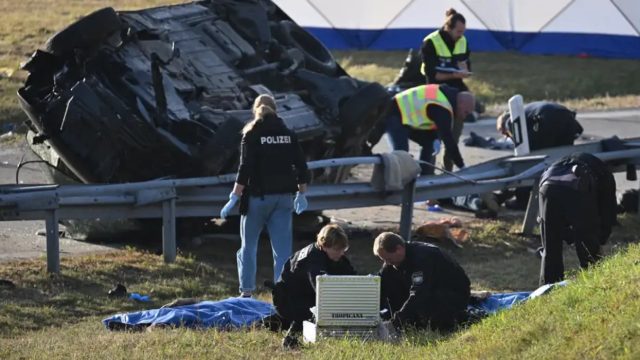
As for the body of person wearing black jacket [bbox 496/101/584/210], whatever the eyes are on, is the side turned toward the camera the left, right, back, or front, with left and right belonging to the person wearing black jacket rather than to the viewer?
left

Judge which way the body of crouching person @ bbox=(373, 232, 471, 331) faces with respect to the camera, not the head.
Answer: to the viewer's left

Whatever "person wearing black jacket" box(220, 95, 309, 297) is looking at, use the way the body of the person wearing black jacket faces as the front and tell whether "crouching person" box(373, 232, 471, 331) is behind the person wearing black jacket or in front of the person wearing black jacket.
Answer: behind

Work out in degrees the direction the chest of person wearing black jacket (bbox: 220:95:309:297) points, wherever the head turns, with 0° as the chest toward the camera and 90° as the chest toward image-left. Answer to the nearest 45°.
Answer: approximately 180°

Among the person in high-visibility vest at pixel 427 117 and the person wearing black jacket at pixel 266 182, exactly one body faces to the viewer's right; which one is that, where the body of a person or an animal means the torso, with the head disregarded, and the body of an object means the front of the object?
the person in high-visibility vest

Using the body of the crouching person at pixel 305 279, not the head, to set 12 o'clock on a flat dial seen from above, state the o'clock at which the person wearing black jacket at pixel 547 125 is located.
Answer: The person wearing black jacket is roughly at 10 o'clock from the crouching person.

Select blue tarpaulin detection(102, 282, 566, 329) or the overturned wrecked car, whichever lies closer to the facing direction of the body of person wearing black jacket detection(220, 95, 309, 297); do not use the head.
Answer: the overturned wrecked car

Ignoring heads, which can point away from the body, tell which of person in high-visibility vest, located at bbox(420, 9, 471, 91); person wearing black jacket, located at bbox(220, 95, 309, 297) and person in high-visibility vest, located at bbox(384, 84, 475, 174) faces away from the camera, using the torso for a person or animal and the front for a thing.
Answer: the person wearing black jacket

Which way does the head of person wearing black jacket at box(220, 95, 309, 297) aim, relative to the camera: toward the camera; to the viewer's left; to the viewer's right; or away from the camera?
away from the camera

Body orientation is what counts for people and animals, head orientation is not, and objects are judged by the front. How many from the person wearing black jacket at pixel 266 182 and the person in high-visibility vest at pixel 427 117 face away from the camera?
1

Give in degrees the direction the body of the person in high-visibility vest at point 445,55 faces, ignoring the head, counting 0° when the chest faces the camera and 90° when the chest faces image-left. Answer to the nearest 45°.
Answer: approximately 315°

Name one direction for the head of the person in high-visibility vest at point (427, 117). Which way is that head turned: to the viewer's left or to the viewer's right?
to the viewer's right

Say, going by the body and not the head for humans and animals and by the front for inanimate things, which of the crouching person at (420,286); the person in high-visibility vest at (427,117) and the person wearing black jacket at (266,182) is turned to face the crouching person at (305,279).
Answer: the crouching person at (420,286)

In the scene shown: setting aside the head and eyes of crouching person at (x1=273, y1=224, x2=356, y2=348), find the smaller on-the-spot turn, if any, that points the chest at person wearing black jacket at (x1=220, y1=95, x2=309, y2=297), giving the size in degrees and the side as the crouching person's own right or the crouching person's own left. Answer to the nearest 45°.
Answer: approximately 90° to the crouching person's own left

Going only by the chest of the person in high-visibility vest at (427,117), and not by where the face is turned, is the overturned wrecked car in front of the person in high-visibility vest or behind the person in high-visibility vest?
behind

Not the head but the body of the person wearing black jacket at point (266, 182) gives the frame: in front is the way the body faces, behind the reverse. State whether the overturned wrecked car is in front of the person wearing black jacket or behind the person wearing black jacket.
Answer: in front

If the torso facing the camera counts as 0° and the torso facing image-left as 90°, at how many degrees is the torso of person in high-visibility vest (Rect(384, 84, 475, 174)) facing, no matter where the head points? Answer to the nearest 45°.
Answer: approximately 270°
